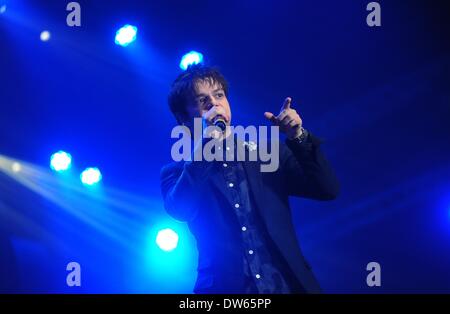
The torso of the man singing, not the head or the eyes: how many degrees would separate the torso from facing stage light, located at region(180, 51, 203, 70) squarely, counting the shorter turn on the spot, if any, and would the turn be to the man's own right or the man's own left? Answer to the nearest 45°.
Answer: approximately 180°

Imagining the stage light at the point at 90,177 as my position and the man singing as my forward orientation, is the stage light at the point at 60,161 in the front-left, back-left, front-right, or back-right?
back-right

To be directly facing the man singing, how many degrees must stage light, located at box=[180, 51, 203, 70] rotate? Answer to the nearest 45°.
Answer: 0° — it already faces them

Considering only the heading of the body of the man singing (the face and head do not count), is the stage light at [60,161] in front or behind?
behind

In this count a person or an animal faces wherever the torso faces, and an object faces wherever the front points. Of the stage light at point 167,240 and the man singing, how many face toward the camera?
2
